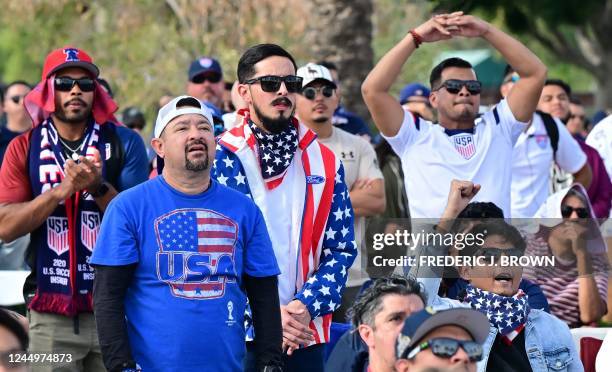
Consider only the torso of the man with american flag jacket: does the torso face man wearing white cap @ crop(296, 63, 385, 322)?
no

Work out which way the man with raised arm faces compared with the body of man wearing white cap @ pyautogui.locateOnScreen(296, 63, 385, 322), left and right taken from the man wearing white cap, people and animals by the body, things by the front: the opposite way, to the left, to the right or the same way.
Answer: the same way

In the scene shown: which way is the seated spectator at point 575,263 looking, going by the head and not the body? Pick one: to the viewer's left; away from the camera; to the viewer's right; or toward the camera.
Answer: toward the camera

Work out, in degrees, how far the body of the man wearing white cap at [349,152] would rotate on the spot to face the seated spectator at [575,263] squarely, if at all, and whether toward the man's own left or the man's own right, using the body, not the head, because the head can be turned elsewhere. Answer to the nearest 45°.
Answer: approximately 90° to the man's own left

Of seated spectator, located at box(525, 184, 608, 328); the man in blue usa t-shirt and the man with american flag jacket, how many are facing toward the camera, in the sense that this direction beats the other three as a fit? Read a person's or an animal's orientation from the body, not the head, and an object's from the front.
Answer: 3

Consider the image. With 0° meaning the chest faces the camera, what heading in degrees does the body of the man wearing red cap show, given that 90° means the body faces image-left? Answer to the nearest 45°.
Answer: approximately 0°

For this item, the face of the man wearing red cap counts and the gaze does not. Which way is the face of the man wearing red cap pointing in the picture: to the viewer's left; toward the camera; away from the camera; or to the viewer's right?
toward the camera

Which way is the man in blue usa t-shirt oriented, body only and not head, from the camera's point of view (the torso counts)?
toward the camera

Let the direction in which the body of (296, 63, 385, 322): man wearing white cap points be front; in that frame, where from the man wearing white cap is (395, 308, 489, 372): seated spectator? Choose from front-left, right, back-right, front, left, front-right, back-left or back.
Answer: front

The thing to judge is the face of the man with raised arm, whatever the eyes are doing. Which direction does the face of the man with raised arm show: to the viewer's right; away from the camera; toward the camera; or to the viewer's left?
toward the camera

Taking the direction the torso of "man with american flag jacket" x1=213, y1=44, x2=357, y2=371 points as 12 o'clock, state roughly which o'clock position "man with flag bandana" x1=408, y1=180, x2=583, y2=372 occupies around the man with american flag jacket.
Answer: The man with flag bandana is roughly at 9 o'clock from the man with american flag jacket.

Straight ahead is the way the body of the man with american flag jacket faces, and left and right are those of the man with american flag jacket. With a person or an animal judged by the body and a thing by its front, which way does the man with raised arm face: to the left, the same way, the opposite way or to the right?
the same way

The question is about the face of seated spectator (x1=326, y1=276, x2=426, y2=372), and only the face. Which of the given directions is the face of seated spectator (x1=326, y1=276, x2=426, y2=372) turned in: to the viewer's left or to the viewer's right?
to the viewer's right

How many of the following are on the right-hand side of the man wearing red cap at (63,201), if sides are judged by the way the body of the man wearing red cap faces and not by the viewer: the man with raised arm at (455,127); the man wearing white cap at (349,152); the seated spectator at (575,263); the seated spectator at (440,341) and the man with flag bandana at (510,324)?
0

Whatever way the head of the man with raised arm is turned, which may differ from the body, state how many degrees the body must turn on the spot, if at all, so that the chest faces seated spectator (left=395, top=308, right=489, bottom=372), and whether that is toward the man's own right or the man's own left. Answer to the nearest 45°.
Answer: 0° — they already face them
